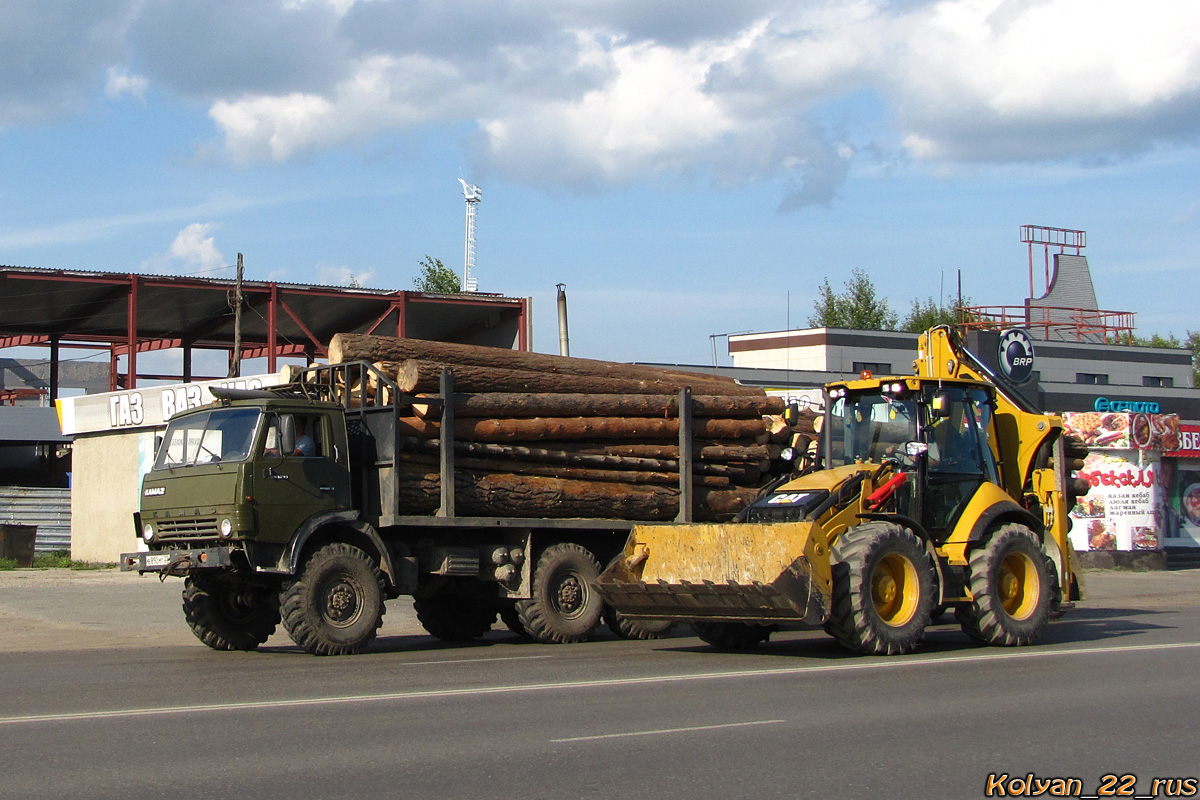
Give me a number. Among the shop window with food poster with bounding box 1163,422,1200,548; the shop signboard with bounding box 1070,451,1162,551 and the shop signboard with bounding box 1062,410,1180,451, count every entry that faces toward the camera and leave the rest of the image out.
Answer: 3

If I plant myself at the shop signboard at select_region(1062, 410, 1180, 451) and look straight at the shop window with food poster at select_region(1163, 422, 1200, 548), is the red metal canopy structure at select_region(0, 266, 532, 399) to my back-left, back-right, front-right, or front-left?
back-left

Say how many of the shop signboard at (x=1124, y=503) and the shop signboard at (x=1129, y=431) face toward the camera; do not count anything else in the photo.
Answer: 2

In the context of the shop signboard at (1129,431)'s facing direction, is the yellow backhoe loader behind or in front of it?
in front

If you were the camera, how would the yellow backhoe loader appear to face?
facing the viewer and to the left of the viewer

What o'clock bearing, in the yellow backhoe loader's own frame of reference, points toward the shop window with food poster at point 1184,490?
The shop window with food poster is roughly at 5 o'clock from the yellow backhoe loader.

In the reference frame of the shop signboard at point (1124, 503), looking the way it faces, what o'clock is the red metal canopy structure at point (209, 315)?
The red metal canopy structure is roughly at 3 o'clock from the shop signboard.

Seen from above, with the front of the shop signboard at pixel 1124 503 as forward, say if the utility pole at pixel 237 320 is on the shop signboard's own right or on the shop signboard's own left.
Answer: on the shop signboard's own right

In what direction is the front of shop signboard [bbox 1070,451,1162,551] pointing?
toward the camera

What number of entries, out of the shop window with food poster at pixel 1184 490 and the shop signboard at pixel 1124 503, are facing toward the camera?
2
